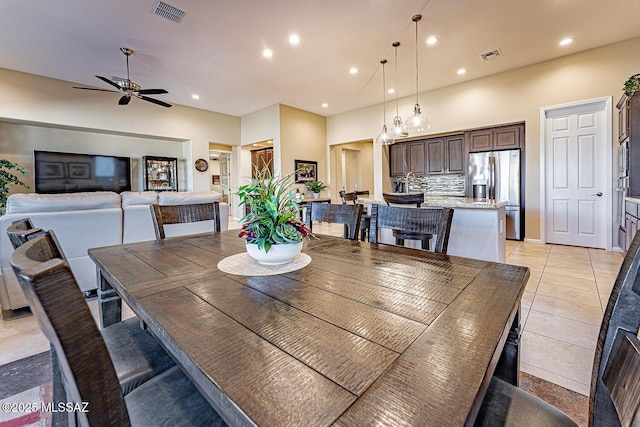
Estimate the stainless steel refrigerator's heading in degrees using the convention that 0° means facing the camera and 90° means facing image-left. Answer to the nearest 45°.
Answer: approximately 0°

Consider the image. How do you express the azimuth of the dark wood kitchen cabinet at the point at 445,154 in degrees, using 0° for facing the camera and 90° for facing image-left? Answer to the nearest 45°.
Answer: approximately 45°

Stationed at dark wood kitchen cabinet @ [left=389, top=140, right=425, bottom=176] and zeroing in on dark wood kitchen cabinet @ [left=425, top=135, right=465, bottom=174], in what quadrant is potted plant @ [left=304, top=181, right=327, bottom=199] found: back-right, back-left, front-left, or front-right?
back-right

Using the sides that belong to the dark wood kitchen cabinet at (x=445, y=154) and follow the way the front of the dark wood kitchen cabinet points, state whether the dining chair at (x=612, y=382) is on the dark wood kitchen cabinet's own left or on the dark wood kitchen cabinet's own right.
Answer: on the dark wood kitchen cabinet's own left

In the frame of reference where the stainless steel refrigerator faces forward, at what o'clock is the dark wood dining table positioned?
The dark wood dining table is roughly at 12 o'clock from the stainless steel refrigerator.

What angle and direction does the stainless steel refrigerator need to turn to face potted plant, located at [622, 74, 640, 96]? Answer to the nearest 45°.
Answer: approximately 45° to its left

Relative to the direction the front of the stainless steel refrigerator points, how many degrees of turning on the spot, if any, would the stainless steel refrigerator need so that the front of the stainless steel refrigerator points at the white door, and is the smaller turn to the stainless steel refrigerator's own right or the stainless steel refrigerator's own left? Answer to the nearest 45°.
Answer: approximately 90° to the stainless steel refrigerator's own left

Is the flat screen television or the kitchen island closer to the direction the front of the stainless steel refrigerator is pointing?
the kitchen island

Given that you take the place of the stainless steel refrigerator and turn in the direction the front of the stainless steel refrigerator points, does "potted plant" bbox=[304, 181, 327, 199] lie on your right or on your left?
on your right
